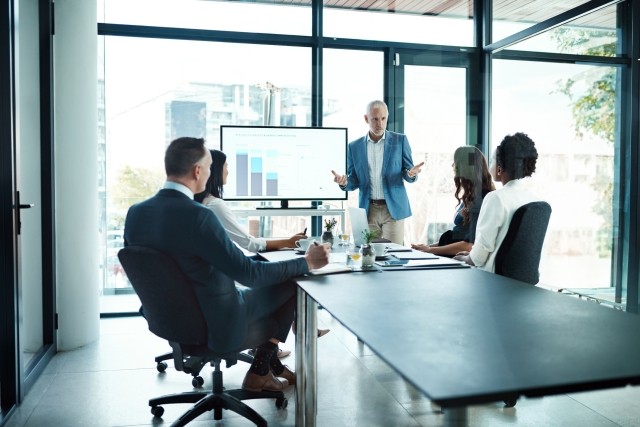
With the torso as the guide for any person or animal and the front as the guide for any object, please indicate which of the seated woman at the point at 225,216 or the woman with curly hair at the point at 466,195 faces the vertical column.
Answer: the woman with curly hair

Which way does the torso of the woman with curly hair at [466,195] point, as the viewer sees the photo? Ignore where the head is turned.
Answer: to the viewer's left

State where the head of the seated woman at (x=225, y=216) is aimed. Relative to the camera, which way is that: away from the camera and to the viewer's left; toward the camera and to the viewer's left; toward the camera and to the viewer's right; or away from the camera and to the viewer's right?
away from the camera and to the viewer's right

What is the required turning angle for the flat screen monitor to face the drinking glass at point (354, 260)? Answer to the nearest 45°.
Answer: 0° — it already faces it

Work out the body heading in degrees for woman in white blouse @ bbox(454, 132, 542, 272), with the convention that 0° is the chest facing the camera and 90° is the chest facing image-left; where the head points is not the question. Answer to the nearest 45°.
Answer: approximately 135°

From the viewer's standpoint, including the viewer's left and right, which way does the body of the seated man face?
facing away from the viewer and to the right of the viewer

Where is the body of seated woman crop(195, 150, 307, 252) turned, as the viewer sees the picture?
to the viewer's right

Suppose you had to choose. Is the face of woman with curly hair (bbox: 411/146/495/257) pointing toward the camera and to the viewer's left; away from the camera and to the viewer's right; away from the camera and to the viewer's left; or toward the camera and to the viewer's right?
away from the camera and to the viewer's left

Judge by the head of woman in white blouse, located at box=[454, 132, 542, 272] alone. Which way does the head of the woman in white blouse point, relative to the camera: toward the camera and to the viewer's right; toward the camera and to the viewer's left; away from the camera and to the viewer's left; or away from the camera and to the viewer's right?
away from the camera and to the viewer's left

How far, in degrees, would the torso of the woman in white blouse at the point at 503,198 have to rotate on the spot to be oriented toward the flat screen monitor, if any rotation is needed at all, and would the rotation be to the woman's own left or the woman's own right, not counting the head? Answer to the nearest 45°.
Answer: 0° — they already face it

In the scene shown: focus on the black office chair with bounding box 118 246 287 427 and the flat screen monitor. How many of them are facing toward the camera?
1

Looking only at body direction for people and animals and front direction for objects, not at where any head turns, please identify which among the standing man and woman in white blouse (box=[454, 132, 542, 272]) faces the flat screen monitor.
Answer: the woman in white blouse

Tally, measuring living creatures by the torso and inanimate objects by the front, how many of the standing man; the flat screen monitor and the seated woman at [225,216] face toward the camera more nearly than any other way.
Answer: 2

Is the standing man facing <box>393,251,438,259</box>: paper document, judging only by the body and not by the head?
yes
